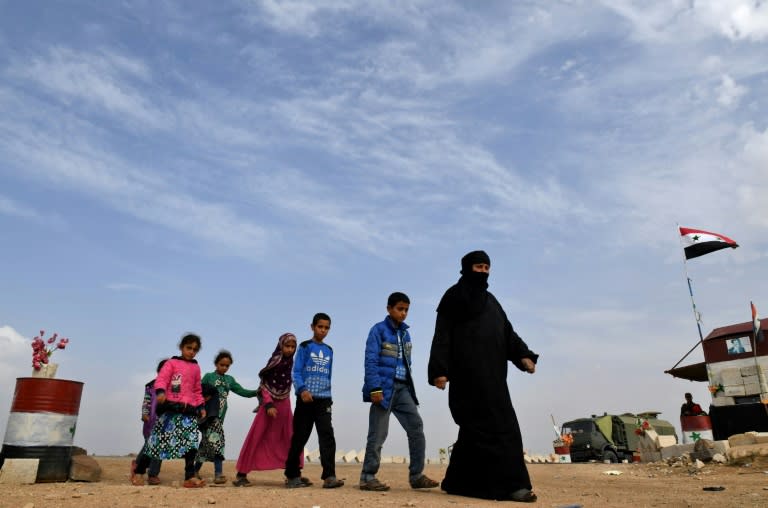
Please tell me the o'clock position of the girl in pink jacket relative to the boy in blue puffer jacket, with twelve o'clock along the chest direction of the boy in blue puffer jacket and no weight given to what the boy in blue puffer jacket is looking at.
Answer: The girl in pink jacket is roughly at 5 o'clock from the boy in blue puffer jacket.

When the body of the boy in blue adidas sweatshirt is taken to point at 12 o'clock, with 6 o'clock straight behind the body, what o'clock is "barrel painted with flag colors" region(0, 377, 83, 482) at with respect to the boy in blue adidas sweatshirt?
The barrel painted with flag colors is roughly at 5 o'clock from the boy in blue adidas sweatshirt.

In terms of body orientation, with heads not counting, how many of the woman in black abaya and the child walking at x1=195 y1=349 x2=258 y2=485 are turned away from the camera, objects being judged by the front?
0

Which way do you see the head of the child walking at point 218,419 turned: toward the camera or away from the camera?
toward the camera

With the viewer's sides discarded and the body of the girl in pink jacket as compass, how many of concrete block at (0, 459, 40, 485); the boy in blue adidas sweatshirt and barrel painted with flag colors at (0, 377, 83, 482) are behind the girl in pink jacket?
2

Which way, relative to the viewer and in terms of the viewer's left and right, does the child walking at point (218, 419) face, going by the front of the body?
facing the viewer and to the right of the viewer

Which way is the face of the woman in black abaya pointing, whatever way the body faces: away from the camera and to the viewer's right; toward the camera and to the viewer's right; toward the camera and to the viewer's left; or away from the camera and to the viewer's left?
toward the camera and to the viewer's right

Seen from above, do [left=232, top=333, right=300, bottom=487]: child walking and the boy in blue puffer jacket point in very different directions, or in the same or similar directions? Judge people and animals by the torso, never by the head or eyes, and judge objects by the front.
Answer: same or similar directions

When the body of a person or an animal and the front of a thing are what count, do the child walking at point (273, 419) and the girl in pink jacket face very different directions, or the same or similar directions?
same or similar directions

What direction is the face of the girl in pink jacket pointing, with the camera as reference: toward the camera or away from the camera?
toward the camera

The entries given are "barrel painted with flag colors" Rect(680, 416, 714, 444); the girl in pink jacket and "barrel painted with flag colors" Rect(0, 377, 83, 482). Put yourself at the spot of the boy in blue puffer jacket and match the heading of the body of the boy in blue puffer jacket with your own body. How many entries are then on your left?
1

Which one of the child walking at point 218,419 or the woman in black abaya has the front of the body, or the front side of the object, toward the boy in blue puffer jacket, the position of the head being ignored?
the child walking

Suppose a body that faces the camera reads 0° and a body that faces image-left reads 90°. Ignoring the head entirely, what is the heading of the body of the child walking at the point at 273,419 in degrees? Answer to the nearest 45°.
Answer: approximately 315°

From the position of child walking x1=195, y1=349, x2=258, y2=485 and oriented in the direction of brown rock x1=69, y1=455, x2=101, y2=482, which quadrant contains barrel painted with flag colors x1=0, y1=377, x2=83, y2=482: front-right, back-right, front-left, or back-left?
front-left

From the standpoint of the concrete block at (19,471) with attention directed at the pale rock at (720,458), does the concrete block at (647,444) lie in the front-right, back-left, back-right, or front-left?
front-left

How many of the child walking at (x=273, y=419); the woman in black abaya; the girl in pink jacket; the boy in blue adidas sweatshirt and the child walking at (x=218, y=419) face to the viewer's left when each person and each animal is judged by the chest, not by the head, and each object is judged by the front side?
0

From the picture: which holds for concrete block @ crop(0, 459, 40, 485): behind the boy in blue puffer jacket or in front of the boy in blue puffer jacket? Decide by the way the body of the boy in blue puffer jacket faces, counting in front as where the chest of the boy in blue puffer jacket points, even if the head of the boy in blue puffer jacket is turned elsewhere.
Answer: behind

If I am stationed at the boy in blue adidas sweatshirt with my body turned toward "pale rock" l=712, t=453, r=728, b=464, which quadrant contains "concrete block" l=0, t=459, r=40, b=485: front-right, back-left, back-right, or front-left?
back-left
